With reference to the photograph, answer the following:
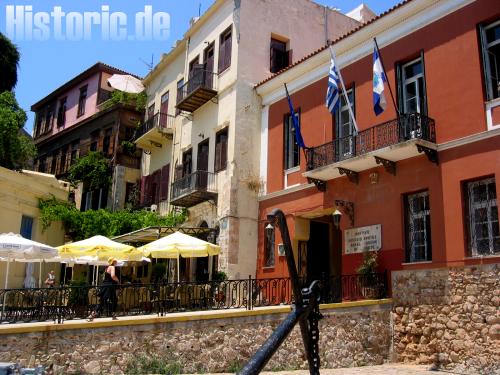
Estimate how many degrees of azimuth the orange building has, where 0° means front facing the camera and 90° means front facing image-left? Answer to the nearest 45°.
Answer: approximately 45°

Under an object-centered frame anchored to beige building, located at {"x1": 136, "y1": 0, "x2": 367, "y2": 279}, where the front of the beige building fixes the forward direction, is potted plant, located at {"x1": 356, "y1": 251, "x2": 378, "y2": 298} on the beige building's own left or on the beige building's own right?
on the beige building's own left

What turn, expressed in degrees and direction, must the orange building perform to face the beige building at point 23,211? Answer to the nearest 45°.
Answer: approximately 45° to its right

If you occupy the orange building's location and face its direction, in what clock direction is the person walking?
The person walking is roughly at 1 o'clock from the orange building.

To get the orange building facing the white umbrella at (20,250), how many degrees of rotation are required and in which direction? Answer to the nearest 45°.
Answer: approximately 45° to its right

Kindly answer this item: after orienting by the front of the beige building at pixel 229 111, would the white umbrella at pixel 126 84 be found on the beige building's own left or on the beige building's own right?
on the beige building's own right

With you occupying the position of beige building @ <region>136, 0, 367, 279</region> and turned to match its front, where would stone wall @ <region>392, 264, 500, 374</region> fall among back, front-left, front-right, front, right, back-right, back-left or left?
left

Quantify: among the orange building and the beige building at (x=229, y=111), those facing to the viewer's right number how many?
0
